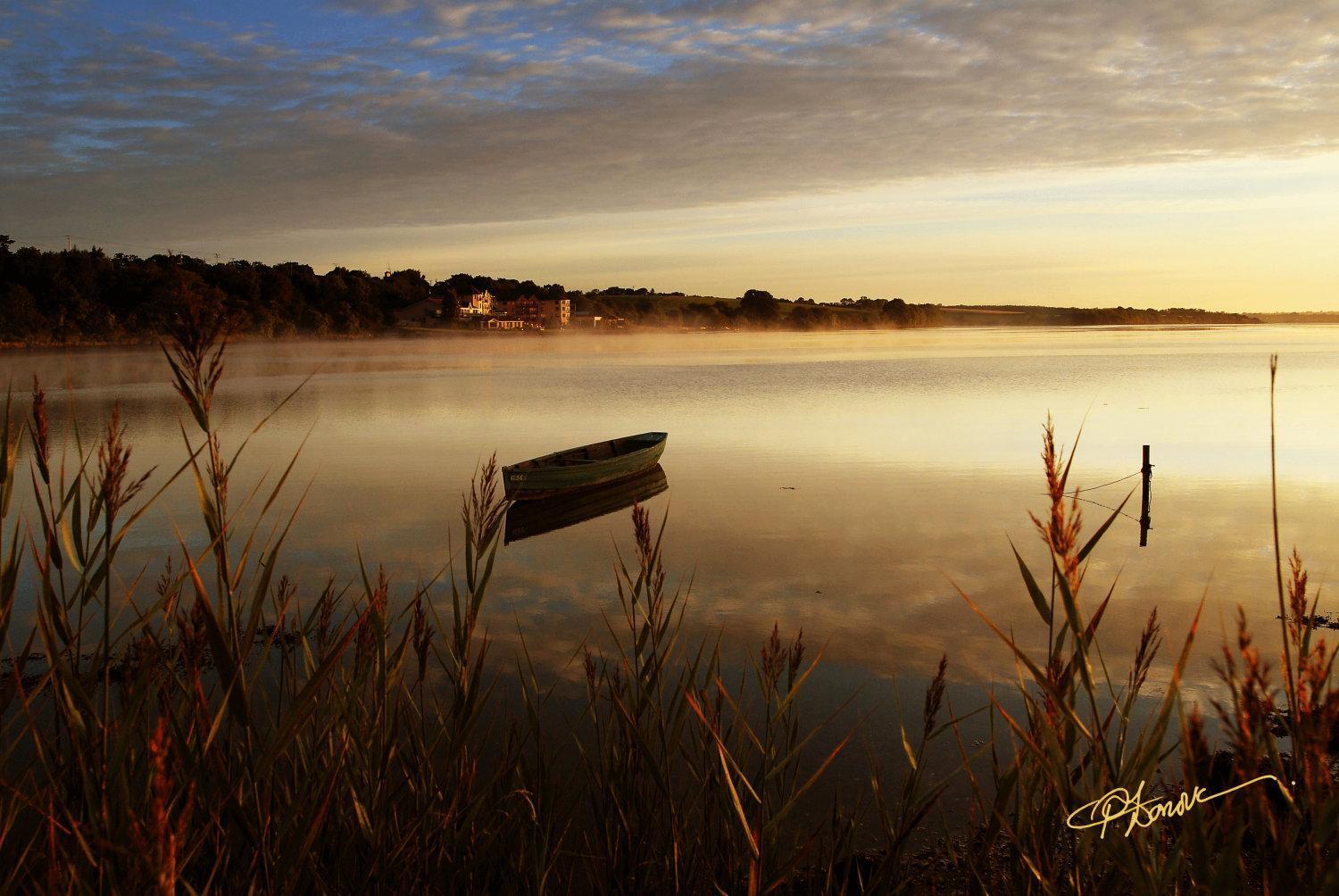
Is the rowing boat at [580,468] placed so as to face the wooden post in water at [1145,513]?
no
